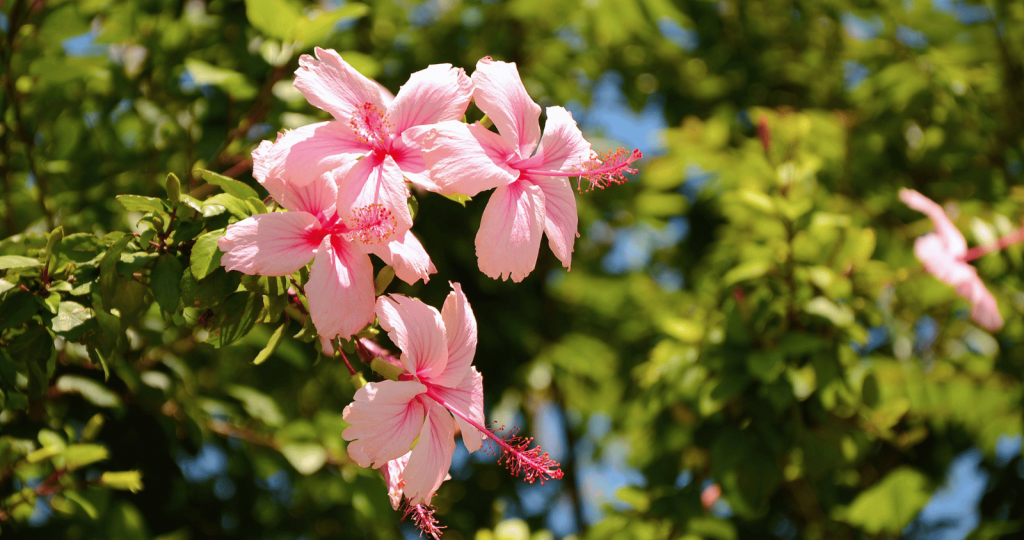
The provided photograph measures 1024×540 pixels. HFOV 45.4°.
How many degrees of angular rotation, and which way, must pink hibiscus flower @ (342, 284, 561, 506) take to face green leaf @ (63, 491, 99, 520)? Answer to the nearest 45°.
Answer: approximately 180°

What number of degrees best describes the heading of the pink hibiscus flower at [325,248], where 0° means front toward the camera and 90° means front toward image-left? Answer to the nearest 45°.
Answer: approximately 315°

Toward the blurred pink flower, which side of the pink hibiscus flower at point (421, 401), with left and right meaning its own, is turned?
left

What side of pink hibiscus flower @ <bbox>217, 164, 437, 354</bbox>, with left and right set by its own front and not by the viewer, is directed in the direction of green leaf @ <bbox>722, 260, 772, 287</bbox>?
left

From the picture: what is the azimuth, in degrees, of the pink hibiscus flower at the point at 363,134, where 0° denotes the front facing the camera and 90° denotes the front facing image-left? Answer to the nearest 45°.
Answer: approximately 0°

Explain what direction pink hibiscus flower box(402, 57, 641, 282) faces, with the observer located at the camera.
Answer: facing the viewer and to the right of the viewer
